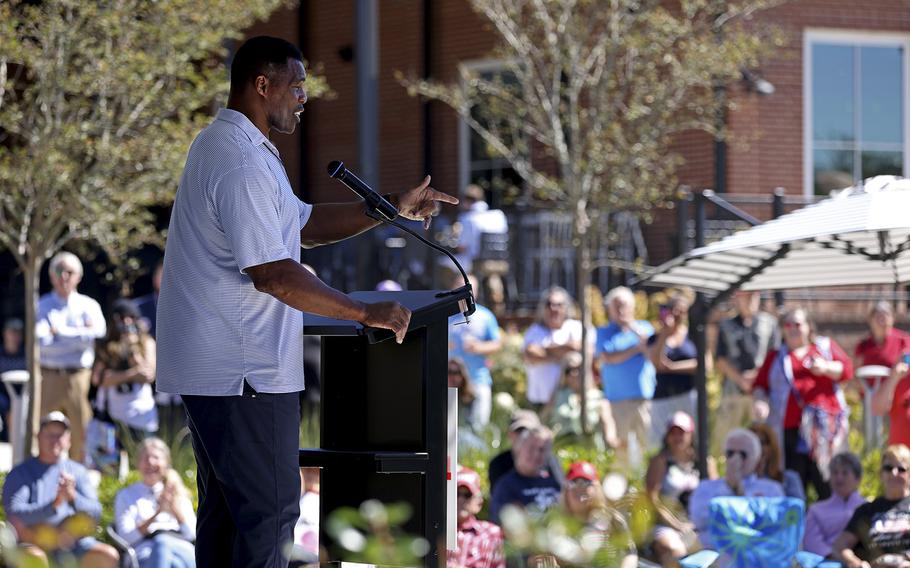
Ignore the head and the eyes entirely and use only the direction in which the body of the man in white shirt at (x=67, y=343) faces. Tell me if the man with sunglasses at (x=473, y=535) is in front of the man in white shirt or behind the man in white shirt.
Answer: in front

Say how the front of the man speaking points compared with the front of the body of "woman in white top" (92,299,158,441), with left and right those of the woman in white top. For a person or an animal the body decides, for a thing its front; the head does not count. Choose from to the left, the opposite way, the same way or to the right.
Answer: to the left

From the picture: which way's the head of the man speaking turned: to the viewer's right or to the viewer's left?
to the viewer's right

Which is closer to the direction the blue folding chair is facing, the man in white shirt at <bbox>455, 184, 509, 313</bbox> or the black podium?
the black podium

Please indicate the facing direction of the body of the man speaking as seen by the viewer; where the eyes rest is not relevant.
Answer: to the viewer's right

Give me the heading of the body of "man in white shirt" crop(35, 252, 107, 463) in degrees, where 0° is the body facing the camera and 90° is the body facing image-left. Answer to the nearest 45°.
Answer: approximately 0°
